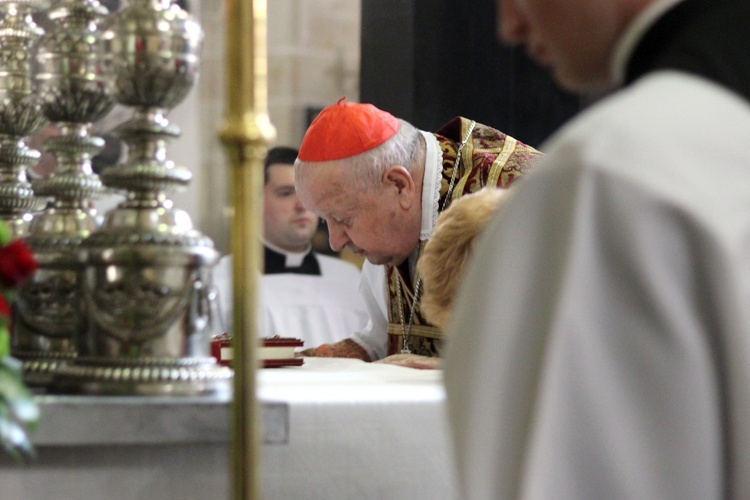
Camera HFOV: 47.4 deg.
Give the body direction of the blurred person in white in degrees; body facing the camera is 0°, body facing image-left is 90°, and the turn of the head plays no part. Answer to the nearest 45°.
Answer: approximately 90°

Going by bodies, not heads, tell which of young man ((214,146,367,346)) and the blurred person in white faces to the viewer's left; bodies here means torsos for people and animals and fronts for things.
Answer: the blurred person in white

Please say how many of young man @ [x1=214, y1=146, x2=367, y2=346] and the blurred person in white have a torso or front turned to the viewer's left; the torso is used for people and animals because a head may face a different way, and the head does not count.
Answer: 1

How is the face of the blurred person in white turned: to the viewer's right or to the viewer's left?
to the viewer's left

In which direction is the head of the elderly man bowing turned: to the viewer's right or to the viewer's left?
to the viewer's left

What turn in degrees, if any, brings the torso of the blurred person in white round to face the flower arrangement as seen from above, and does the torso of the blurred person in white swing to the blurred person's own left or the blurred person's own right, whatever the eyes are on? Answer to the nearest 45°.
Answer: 0° — they already face it

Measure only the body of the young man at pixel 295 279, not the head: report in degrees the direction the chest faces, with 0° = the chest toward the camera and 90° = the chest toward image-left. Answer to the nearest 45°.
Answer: approximately 315°
